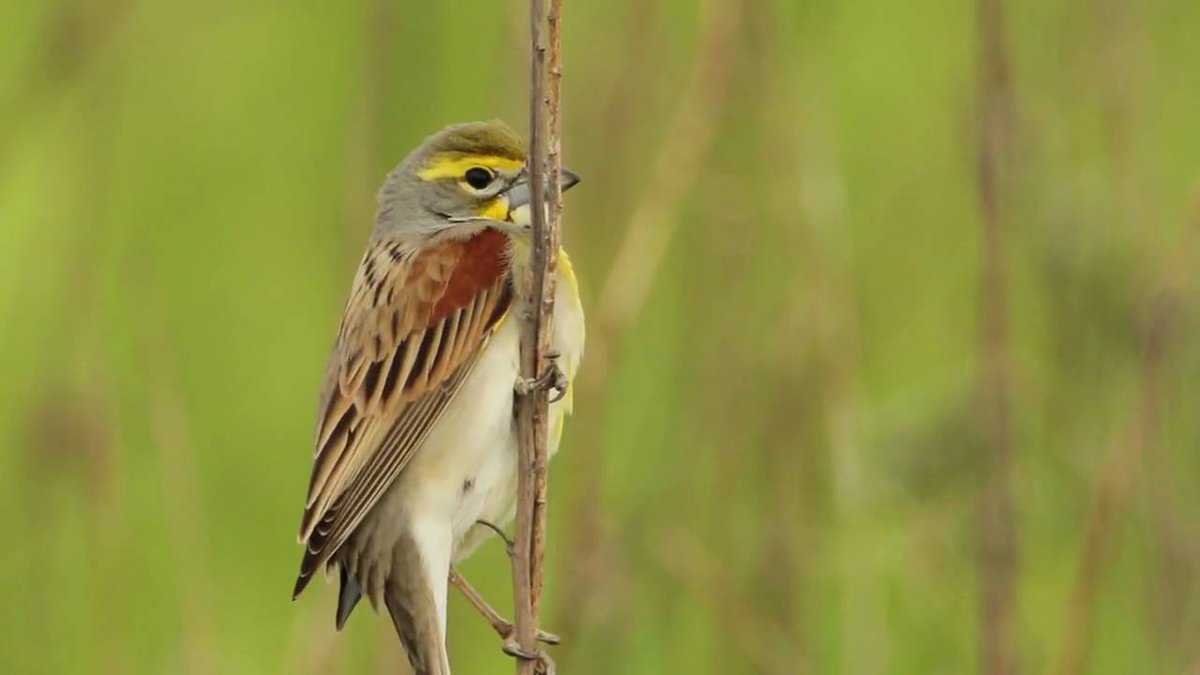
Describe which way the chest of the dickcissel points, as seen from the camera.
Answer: to the viewer's right

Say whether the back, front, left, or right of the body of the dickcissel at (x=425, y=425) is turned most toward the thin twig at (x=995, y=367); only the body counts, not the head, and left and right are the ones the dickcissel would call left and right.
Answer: front
